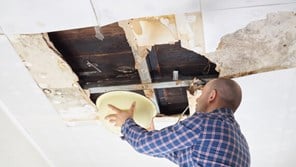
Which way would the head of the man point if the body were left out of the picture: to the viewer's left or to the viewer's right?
to the viewer's left

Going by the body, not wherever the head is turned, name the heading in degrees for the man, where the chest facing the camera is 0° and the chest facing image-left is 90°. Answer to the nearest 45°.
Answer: approximately 135°
